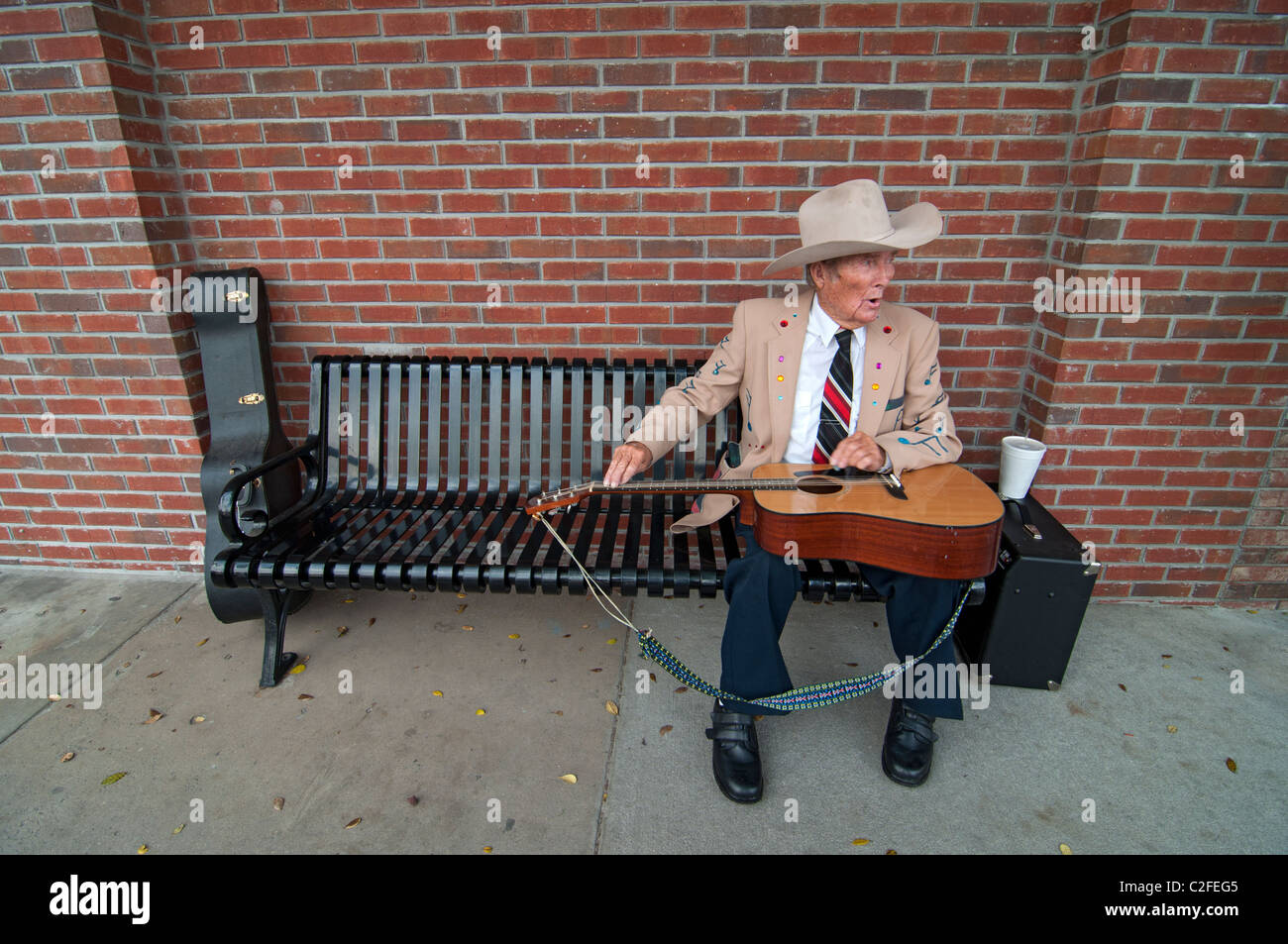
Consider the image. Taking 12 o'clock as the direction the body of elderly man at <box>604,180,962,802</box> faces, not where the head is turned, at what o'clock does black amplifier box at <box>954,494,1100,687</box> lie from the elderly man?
The black amplifier box is roughly at 9 o'clock from the elderly man.

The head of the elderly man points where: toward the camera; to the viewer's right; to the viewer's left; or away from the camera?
to the viewer's right

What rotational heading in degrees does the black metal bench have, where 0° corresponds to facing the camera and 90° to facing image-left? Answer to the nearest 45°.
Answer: approximately 0°
